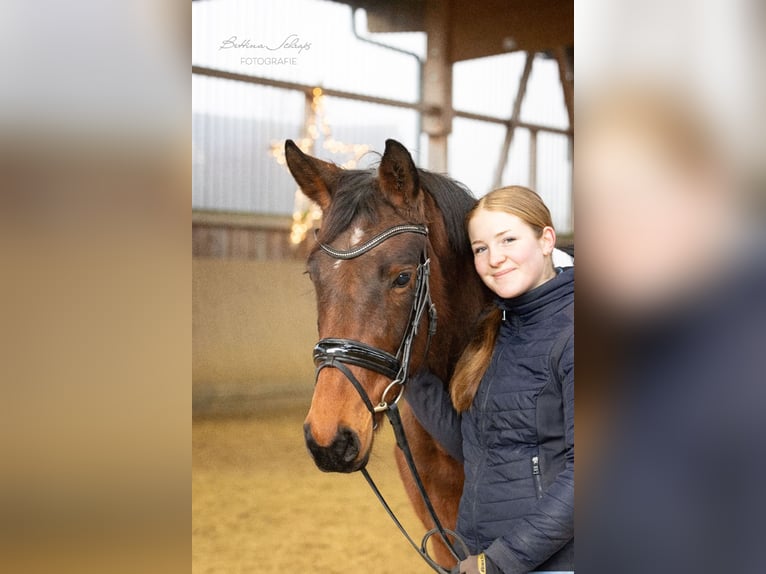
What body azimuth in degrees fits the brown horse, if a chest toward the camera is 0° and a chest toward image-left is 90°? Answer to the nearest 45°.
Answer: approximately 45°

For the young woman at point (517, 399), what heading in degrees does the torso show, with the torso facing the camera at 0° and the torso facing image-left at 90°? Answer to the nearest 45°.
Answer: approximately 45°
